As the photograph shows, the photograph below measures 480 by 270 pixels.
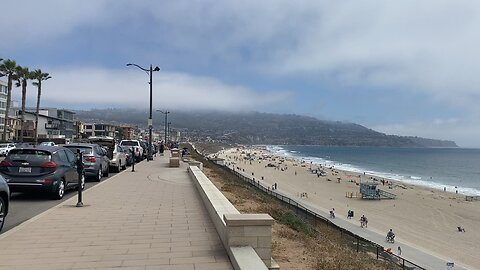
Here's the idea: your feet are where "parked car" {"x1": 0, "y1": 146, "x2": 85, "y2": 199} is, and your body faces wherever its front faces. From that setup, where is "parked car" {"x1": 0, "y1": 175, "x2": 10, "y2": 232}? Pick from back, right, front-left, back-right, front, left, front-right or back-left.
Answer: back-right

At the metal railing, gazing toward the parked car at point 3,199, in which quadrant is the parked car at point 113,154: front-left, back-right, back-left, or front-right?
front-right

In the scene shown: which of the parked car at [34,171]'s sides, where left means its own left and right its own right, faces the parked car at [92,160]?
front

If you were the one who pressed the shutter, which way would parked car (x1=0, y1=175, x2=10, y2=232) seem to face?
facing away from the viewer and to the right of the viewer

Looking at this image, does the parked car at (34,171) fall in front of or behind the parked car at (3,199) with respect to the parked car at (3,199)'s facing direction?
in front

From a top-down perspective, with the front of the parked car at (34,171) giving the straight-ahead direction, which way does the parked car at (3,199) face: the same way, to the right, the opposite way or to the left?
the same way

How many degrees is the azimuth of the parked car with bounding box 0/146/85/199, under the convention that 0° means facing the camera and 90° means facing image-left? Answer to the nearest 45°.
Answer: approximately 225°

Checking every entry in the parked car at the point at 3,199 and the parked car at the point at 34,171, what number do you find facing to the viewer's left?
0

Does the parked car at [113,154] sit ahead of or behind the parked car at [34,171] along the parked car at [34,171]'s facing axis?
ahead

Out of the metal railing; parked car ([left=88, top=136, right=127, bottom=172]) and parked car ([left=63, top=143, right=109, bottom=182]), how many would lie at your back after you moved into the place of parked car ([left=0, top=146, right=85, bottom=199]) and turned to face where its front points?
0

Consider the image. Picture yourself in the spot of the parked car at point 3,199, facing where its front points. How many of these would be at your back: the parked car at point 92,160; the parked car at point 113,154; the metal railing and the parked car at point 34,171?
0
